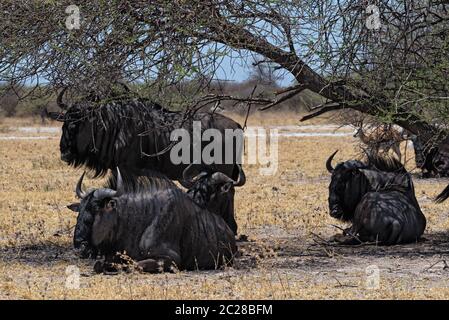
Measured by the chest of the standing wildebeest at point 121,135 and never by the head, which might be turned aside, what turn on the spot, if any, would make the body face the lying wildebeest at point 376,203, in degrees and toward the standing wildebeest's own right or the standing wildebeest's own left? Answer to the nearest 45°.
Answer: approximately 180°

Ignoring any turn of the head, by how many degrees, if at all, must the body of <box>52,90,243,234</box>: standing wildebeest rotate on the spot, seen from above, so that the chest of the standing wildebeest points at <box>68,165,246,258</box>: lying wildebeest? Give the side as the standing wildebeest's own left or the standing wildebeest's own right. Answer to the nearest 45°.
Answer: approximately 135° to the standing wildebeest's own left

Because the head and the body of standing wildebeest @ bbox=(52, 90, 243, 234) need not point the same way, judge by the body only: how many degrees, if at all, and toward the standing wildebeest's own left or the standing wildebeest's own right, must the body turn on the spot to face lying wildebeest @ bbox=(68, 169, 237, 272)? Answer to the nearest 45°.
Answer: approximately 90° to the standing wildebeest's own left

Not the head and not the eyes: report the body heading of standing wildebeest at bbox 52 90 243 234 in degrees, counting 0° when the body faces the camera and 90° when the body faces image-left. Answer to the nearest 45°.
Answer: approximately 90°
